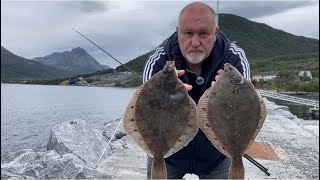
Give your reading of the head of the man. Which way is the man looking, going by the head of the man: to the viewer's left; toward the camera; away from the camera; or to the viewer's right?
toward the camera

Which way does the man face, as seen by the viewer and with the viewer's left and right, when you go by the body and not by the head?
facing the viewer

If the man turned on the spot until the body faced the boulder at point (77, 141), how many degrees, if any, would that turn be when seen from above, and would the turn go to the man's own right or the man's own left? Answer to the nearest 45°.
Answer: approximately 135° to the man's own right
